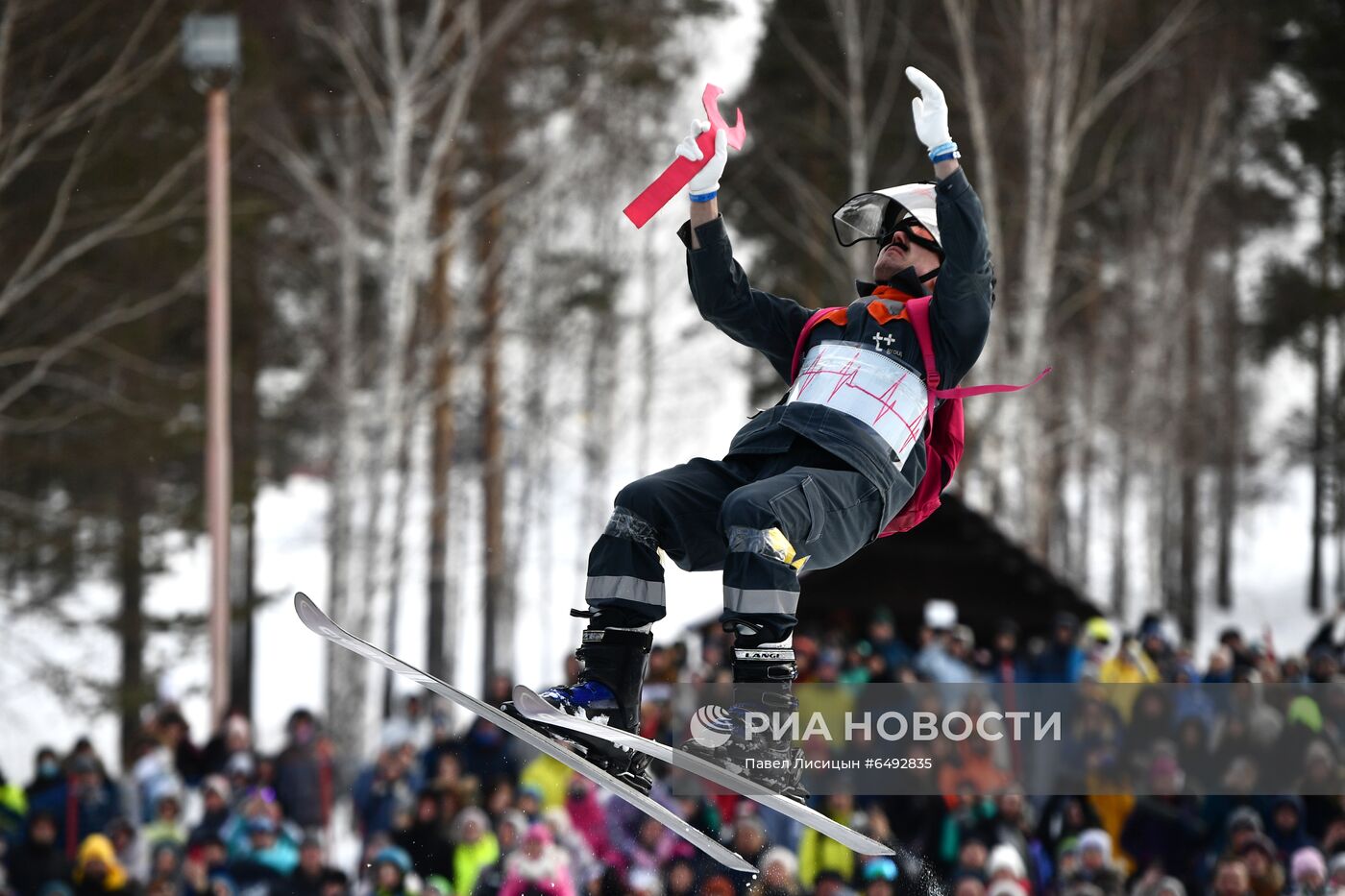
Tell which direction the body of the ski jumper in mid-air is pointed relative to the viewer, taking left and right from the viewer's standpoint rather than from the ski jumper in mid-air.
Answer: facing the viewer and to the left of the viewer

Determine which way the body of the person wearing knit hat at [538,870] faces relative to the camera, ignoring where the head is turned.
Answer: toward the camera

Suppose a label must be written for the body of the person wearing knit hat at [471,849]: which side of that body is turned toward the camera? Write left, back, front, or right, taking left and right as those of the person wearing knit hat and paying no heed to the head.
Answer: front

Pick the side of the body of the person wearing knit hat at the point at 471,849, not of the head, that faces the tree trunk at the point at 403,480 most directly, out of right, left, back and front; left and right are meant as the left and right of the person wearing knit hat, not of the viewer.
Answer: back

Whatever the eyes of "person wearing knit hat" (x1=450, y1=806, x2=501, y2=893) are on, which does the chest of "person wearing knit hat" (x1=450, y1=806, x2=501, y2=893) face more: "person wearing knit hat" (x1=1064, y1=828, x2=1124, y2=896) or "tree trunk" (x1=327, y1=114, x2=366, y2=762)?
the person wearing knit hat

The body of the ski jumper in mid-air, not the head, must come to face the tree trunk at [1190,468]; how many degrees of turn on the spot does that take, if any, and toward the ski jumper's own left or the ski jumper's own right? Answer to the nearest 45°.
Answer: approximately 135° to the ski jumper's own right

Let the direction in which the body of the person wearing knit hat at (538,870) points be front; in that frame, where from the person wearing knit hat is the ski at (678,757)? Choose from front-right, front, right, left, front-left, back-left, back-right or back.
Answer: front

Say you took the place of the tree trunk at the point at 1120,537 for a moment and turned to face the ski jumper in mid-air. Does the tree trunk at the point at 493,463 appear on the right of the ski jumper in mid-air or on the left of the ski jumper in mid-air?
right

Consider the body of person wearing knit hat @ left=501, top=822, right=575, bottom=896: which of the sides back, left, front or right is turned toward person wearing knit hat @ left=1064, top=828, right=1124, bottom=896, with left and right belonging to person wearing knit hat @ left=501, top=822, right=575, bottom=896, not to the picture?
left

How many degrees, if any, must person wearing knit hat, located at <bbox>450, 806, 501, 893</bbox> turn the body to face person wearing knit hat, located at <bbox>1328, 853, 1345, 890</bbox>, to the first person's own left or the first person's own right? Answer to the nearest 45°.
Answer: approximately 90° to the first person's own left

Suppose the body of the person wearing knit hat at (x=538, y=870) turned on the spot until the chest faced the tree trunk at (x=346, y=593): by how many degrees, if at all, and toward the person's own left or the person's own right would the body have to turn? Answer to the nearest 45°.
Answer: approximately 180°

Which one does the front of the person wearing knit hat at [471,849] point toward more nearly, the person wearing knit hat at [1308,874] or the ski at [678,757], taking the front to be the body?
the ski

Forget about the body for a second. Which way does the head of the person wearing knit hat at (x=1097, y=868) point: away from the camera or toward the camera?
toward the camera

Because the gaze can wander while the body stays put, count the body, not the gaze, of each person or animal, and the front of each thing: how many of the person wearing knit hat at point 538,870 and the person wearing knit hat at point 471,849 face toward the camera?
2

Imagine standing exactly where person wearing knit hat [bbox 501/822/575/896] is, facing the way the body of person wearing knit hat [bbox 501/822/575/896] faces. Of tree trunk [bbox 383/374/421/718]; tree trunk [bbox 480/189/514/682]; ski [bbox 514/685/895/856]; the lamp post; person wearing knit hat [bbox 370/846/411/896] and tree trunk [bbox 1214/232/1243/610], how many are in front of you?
1

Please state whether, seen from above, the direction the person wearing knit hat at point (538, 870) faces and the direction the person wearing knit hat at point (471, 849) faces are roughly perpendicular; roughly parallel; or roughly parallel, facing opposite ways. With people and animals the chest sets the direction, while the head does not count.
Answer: roughly parallel

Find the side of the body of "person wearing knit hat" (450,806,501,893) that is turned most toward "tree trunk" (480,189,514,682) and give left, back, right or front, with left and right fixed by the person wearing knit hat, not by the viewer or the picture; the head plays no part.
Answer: back

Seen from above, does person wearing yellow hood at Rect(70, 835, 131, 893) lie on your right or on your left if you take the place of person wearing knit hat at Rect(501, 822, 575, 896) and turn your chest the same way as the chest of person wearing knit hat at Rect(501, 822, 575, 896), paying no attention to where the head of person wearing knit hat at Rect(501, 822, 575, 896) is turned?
on your right
